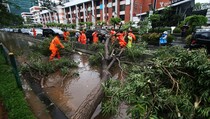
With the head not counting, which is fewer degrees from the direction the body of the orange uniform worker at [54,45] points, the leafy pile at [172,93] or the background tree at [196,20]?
the background tree

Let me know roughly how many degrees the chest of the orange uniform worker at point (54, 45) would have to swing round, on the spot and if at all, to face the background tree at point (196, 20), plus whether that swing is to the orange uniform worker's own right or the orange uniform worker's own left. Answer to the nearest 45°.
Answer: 0° — they already face it

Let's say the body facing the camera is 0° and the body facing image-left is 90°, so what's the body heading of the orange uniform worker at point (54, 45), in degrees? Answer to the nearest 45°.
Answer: approximately 270°

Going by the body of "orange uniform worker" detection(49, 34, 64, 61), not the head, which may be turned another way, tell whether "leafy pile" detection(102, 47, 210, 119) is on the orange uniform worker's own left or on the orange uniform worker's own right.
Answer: on the orange uniform worker's own right

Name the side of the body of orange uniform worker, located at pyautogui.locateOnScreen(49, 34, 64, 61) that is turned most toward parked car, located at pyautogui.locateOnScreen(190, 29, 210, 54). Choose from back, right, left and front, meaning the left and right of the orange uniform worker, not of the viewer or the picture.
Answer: front
